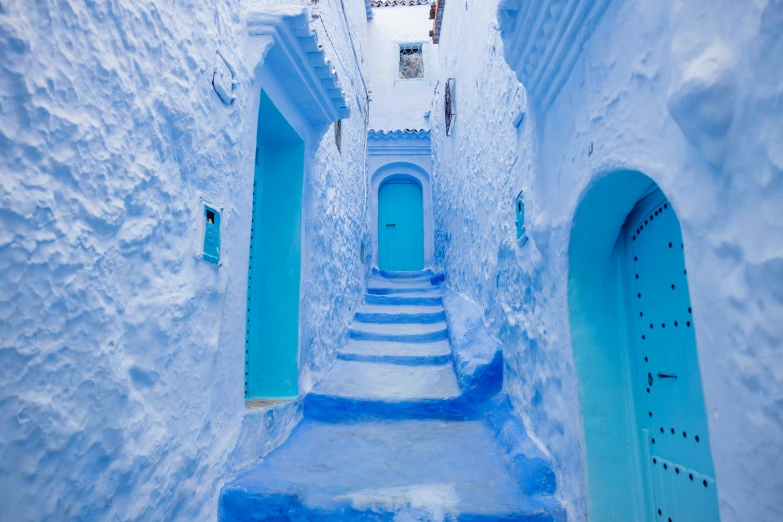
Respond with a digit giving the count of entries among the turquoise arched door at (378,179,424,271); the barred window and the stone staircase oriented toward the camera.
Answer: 3

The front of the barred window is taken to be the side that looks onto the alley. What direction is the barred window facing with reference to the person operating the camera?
facing the viewer

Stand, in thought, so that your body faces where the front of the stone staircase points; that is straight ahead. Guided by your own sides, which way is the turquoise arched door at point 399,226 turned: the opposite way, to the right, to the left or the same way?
the same way

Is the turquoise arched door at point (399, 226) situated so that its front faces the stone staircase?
yes

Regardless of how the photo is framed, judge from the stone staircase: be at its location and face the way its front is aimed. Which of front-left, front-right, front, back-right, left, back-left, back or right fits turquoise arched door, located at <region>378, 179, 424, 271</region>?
back

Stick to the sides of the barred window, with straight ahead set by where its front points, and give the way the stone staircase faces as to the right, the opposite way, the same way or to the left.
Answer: the same way

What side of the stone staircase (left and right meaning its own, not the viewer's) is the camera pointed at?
front
